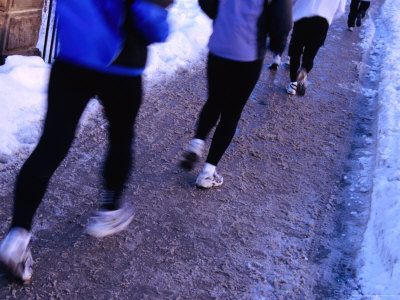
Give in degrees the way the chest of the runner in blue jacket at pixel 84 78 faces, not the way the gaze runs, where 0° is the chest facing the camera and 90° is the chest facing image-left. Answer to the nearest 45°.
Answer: approximately 225°

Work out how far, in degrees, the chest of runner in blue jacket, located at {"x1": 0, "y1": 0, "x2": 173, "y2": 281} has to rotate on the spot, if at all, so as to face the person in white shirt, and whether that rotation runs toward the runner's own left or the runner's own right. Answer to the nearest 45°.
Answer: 0° — they already face them
